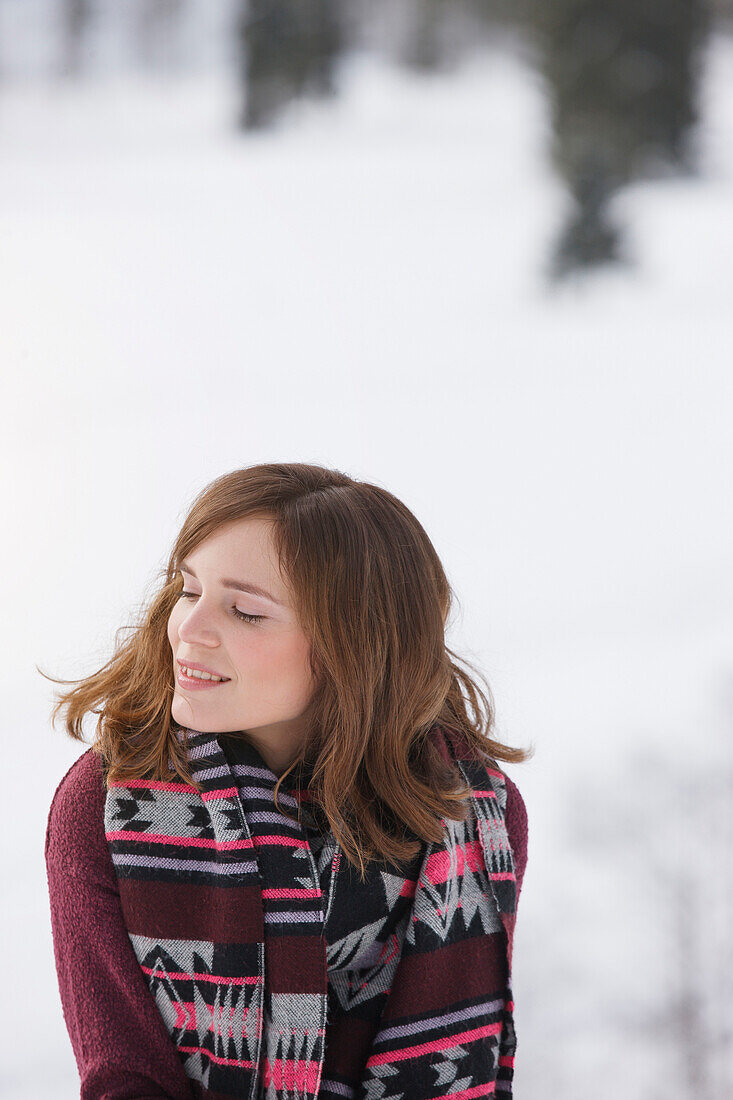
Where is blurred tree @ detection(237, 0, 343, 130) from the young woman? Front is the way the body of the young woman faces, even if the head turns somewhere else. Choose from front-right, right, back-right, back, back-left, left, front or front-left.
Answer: back

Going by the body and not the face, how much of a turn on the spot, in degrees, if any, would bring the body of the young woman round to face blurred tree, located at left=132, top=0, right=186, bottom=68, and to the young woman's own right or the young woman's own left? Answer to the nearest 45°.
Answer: approximately 180°

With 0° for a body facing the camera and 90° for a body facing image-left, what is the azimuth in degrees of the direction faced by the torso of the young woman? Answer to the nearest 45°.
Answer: approximately 0°

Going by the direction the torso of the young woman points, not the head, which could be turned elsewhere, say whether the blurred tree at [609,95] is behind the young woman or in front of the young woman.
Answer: behind

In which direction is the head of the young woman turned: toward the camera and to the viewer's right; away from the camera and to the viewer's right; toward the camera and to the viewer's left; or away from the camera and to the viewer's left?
toward the camera and to the viewer's left

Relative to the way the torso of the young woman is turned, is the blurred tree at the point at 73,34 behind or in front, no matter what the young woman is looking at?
behind
